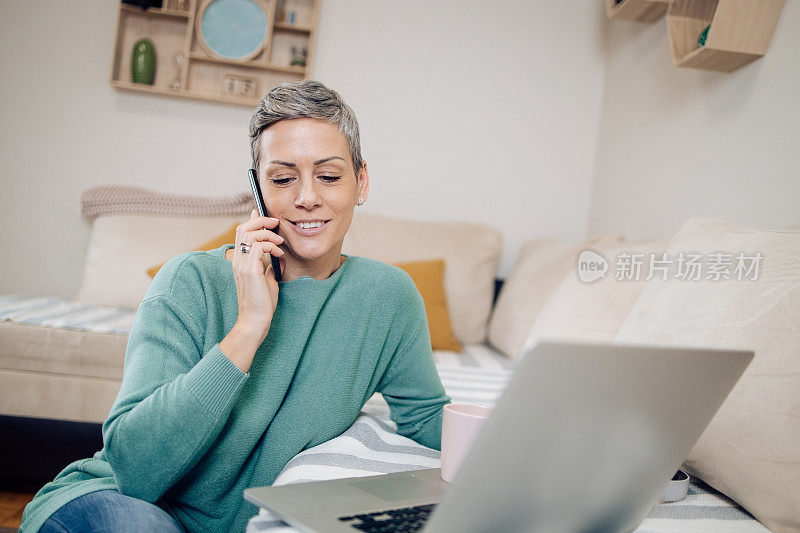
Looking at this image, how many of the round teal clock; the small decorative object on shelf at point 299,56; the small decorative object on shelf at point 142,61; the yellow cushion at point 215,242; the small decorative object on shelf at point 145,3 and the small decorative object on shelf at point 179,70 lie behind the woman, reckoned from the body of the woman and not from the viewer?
6

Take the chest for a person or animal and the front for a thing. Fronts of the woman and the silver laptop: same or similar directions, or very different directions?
very different directions

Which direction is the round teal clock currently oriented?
toward the camera

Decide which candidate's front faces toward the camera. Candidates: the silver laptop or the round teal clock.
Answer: the round teal clock

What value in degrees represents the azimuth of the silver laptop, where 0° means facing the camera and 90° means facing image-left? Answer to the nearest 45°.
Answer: approximately 135°

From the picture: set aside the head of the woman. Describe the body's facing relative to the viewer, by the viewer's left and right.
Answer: facing the viewer

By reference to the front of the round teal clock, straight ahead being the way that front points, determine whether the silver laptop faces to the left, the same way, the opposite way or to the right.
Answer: the opposite way

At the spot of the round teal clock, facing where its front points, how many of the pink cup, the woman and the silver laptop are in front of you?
3

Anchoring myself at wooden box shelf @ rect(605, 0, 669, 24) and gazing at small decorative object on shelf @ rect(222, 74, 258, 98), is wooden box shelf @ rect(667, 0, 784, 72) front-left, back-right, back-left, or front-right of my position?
back-left

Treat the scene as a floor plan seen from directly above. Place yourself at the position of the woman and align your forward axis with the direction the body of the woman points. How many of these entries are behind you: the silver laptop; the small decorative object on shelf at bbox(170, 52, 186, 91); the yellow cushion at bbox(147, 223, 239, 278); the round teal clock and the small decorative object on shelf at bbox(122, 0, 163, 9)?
4

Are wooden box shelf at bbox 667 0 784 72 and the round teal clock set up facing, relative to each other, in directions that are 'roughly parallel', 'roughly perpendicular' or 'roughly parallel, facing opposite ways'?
roughly perpendicular

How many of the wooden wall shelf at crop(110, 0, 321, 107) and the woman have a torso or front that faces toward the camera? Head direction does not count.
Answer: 2

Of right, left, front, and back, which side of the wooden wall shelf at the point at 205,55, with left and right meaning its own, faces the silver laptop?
front

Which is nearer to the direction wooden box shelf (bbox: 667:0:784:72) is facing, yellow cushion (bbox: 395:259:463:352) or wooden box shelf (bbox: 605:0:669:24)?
the yellow cushion

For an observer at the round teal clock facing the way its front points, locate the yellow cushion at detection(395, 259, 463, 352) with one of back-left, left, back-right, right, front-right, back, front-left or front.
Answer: front-left

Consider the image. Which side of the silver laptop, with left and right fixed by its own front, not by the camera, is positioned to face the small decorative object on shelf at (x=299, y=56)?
front
